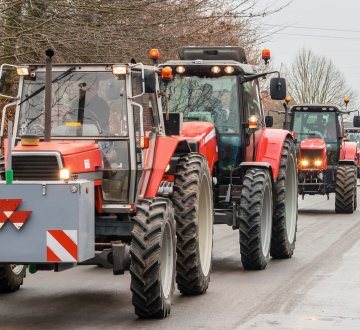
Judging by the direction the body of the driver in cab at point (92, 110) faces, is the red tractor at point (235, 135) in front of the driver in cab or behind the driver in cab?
behind

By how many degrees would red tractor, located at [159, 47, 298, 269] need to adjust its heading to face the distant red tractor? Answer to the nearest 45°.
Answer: approximately 135° to its right

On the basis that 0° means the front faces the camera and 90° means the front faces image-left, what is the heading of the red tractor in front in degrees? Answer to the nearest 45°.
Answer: approximately 45°

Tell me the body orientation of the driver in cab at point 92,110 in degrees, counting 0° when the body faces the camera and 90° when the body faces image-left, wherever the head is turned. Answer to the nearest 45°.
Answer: approximately 45°
